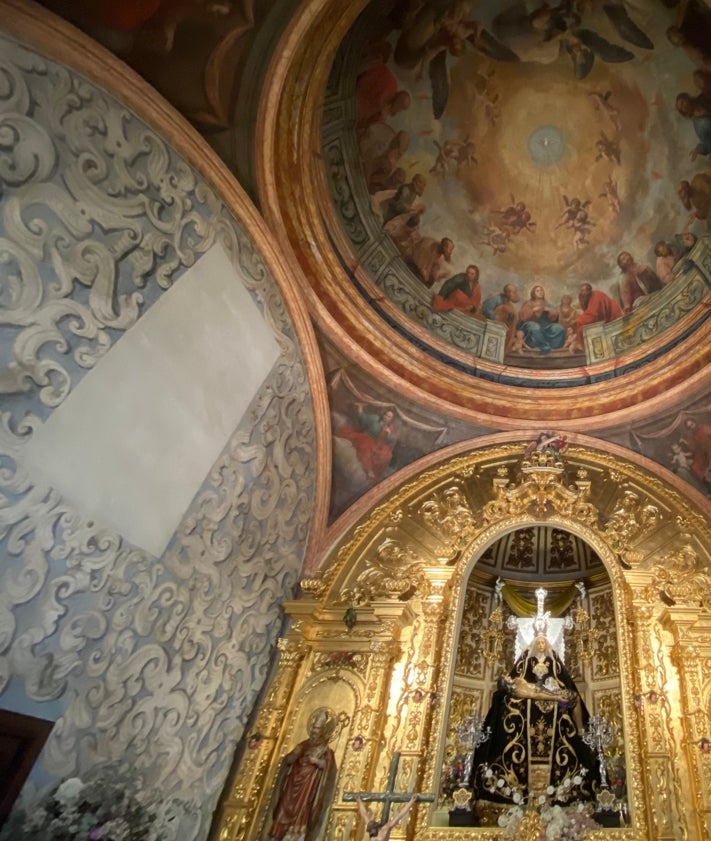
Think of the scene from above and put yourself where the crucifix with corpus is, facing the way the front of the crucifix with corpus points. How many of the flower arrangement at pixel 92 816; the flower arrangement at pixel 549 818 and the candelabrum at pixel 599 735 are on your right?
1

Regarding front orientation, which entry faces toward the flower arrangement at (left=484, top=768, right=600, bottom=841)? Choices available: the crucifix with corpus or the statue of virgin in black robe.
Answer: the statue of virgin in black robe

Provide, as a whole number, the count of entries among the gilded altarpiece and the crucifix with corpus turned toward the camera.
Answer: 2

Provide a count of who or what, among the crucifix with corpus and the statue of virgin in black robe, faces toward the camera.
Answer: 2

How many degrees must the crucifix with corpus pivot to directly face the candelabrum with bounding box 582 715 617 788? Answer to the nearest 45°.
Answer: approximately 135° to its left

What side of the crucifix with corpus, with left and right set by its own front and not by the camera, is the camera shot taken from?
front

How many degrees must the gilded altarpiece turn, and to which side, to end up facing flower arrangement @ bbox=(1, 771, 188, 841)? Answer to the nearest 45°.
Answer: approximately 45° to its right

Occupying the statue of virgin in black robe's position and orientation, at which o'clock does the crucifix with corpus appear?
The crucifix with corpus is roughly at 1 o'clock from the statue of virgin in black robe.

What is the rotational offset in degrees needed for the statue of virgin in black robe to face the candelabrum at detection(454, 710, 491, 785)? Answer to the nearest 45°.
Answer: approximately 90° to its right
